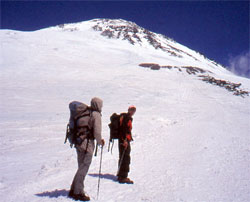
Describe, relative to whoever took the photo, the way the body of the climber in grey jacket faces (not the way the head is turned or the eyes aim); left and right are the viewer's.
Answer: facing to the right of the viewer
